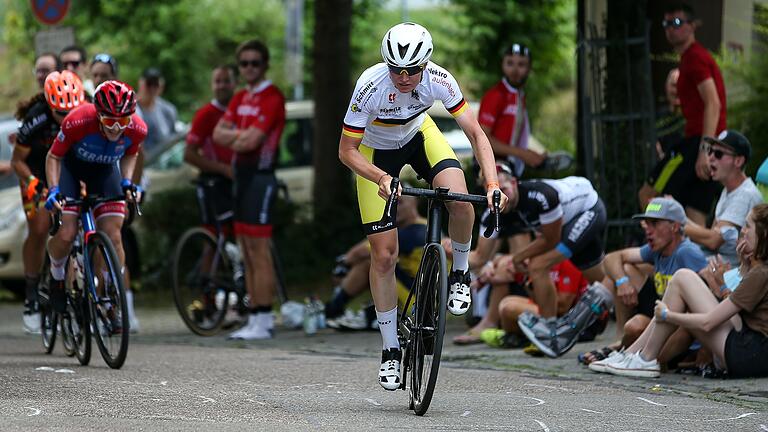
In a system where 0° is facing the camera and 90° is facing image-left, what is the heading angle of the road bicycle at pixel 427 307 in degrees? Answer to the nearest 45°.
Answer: approximately 0°

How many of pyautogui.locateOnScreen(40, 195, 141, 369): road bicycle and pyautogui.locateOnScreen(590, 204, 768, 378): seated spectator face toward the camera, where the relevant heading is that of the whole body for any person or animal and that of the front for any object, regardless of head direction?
1

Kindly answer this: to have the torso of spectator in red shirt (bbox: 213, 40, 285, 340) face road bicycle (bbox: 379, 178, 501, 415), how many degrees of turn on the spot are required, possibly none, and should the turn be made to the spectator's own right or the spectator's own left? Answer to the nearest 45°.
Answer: approximately 45° to the spectator's own left

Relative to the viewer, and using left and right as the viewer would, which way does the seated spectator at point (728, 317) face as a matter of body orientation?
facing to the left of the viewer

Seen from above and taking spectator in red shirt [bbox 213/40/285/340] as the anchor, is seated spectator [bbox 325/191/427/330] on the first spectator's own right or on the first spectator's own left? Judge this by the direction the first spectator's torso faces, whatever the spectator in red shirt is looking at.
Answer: on the first spectator's own left
